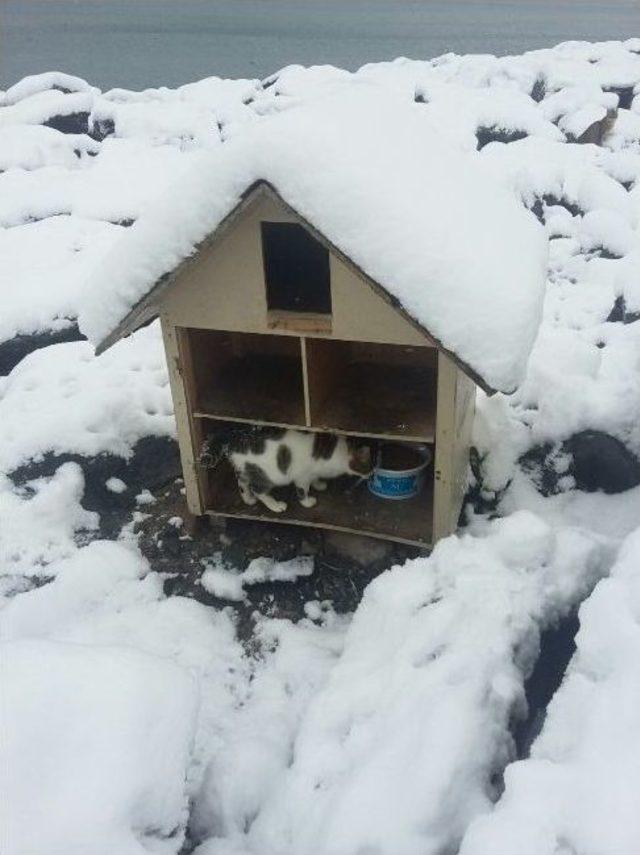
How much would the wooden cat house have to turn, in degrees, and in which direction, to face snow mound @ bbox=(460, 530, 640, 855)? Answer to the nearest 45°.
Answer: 0° — it already faces it

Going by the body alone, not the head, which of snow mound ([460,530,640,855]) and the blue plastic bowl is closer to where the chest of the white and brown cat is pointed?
the blue plastic bowl

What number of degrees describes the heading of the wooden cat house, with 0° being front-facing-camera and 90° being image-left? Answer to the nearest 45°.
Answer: approximately 0°

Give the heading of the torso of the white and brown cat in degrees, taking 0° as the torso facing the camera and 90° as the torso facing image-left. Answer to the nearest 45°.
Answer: approximately 270°

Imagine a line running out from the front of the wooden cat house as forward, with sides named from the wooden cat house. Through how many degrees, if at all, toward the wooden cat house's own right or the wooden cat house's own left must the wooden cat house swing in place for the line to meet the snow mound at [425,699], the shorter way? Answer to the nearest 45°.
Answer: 0° — it already faces it

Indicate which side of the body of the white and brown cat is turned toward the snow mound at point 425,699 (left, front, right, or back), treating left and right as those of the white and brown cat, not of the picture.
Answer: right
